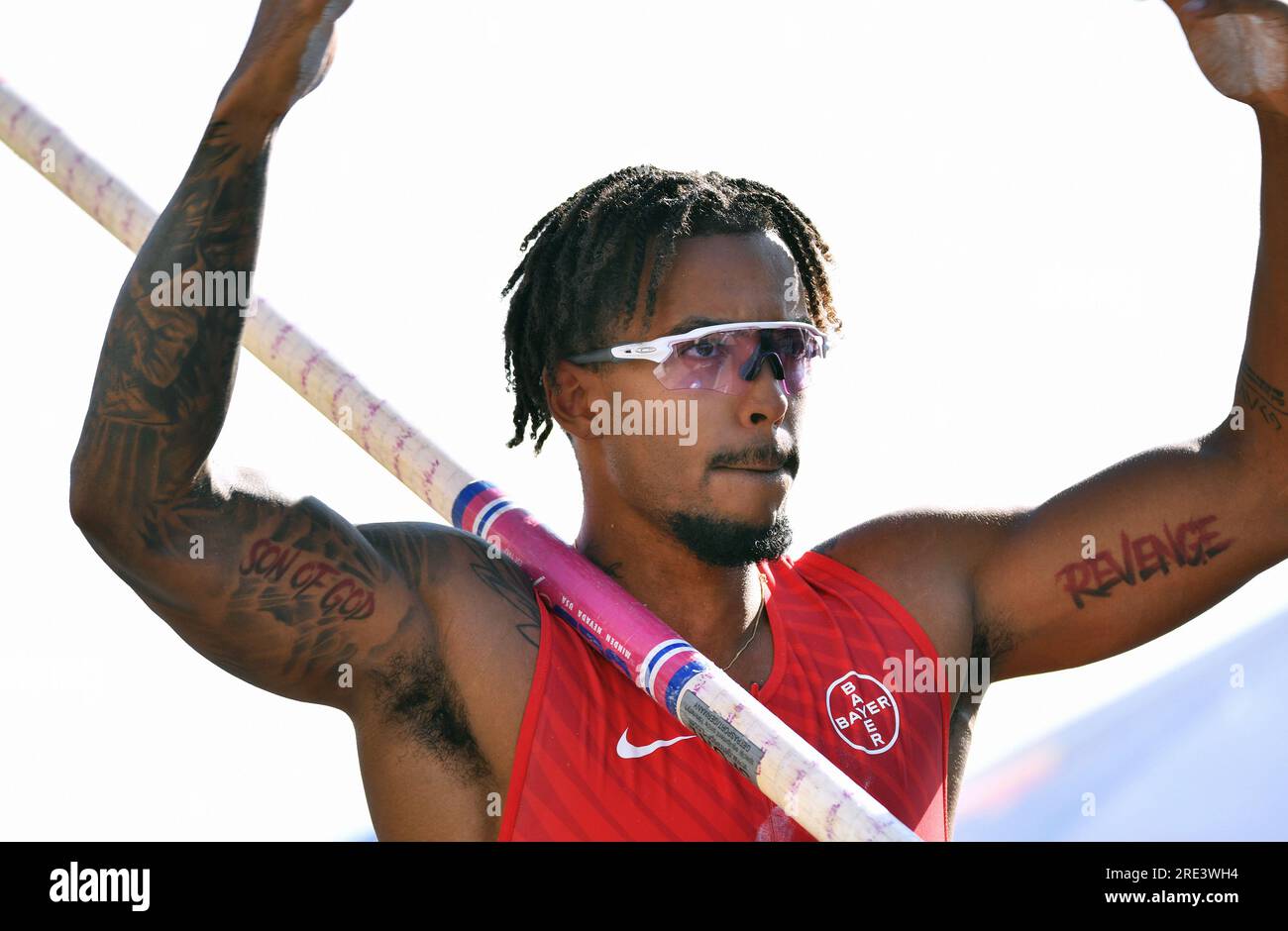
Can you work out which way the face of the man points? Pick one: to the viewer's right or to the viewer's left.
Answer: to the viewer's right

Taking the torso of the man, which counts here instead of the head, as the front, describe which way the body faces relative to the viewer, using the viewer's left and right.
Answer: facing the viewer and to the right of the viewer
